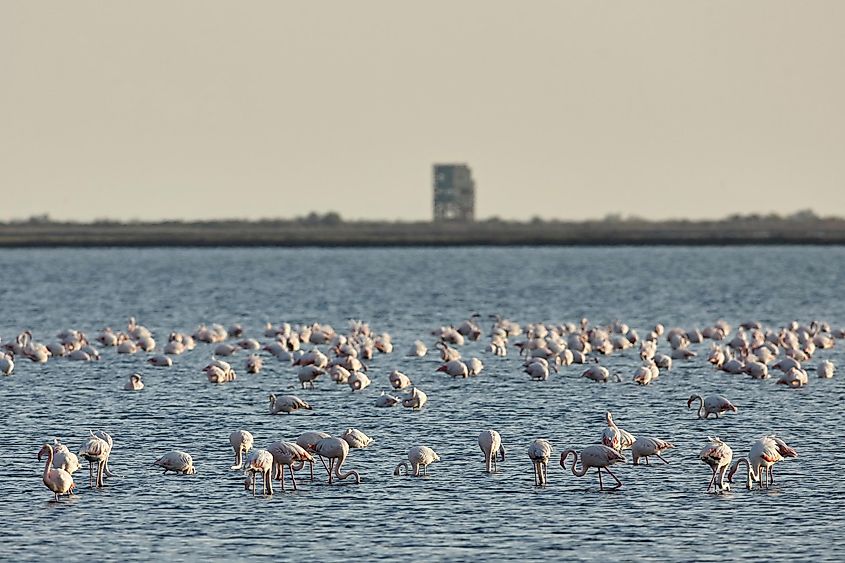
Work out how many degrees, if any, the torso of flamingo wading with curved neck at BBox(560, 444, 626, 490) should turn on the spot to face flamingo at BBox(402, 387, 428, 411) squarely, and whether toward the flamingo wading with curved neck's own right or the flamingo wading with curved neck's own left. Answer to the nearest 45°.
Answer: approximately 45° to the flamingo wading with curved neck's own right

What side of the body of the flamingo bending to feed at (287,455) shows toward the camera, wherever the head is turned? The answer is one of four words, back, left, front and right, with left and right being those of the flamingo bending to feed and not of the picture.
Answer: left

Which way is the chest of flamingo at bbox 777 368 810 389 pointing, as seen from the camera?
to the viewer's right

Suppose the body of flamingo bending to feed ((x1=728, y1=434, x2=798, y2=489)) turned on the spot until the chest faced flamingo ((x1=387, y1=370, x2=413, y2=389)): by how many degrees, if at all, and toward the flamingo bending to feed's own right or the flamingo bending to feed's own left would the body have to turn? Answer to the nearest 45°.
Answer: approximately 45° to the flamingo bending to feed's own right

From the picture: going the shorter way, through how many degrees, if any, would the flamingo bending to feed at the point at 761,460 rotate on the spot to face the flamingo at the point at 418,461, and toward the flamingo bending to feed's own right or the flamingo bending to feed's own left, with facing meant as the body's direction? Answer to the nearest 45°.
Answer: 0° — it already faces it

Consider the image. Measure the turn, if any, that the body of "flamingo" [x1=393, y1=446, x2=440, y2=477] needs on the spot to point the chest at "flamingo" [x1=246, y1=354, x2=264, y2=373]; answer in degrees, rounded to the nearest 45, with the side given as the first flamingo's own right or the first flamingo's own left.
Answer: approximately 90° to the first flamingo's own right

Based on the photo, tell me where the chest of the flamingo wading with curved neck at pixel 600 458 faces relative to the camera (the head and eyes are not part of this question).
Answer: to the viewer's left

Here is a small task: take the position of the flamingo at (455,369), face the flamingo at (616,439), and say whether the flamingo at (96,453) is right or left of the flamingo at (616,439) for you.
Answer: right

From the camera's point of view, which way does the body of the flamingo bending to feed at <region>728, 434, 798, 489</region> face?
to the viewer's left
